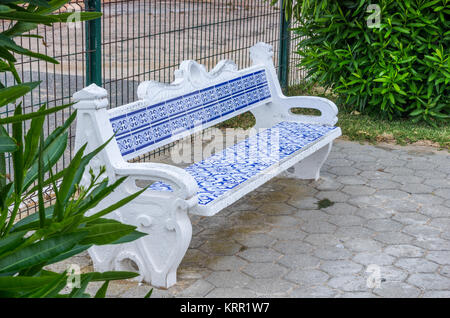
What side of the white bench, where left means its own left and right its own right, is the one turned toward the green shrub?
left

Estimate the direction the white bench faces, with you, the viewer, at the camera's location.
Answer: facing the viewer and to the right of the viewer

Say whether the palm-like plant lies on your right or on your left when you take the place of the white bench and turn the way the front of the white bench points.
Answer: on your right
